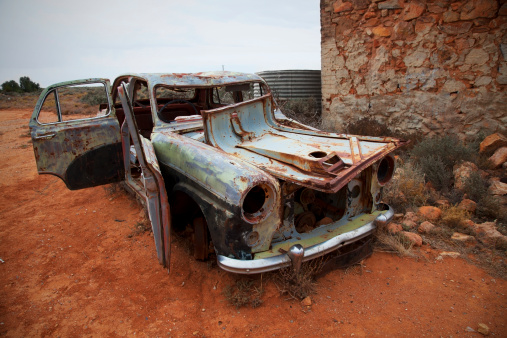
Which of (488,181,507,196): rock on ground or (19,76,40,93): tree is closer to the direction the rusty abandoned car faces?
the rock on ground

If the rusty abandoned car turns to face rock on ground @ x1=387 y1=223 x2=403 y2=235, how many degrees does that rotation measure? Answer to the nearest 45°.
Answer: approximately 45° to its left

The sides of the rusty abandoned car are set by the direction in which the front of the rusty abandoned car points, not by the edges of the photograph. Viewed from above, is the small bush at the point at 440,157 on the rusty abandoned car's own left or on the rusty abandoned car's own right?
on the rusty abandoned car's own left

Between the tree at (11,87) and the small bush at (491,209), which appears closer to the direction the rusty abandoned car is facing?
the small bush

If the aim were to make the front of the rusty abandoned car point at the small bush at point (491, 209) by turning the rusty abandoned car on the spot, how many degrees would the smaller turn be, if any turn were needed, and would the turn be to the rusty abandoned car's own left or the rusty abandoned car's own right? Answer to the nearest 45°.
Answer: approximately 45° to the rusty abandoned car's own left

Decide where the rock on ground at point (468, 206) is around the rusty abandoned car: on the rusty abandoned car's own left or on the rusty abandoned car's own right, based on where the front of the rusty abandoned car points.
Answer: on the rusty abandoned car's own left

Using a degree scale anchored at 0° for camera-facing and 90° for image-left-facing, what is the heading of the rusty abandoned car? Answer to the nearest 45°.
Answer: approximately 315°
